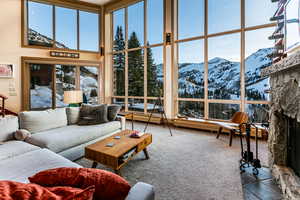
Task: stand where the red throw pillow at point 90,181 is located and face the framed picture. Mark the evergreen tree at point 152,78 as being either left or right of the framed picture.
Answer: right

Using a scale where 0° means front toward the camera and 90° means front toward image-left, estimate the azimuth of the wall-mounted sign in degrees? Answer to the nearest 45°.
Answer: approximately 0°

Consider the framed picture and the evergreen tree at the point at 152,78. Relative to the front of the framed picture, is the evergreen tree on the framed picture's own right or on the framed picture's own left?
on the framed picture's own left

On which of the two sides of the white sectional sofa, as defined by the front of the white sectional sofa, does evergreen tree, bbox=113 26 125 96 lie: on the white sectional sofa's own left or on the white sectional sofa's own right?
on the white sectional sofa's own left

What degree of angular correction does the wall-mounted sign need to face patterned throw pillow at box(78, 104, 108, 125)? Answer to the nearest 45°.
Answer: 0° — it already faces it

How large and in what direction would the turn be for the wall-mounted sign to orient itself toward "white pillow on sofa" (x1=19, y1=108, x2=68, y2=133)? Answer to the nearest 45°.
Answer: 0° — it already faces it
